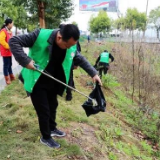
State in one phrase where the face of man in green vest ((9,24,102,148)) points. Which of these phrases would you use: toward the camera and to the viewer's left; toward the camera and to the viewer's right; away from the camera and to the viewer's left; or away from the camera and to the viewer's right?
toward the camera and to the viewer's right

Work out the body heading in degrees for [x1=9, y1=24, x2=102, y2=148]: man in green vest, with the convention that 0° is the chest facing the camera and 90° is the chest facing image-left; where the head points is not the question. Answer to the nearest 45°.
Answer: approximately 315°

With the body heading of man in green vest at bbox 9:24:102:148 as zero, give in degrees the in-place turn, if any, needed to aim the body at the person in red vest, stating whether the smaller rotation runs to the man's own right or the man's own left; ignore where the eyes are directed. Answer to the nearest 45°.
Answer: approximately 135° to the man's own left
